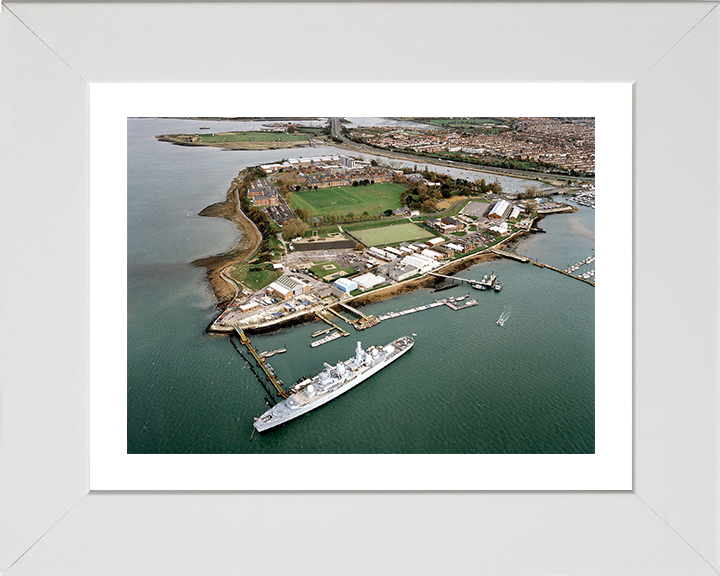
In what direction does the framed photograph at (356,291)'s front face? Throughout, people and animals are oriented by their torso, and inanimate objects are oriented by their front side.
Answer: toward the camera
